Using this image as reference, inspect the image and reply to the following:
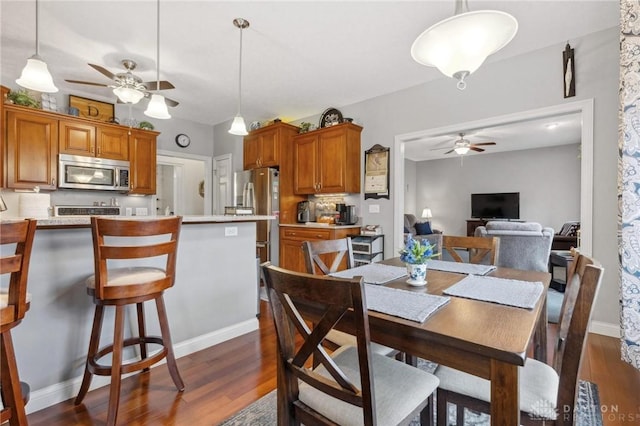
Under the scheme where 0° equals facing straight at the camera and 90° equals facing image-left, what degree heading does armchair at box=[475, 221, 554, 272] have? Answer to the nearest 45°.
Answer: approximately 180°

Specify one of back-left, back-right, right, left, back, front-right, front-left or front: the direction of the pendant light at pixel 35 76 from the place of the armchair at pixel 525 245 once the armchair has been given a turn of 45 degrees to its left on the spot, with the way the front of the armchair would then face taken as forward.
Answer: left

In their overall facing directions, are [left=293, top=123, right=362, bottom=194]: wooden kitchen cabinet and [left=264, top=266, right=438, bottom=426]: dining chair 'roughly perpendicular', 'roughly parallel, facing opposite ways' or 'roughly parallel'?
roughly parallel, facing opposite ways

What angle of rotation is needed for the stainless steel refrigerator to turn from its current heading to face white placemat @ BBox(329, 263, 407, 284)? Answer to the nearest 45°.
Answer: approximately 45° to its left

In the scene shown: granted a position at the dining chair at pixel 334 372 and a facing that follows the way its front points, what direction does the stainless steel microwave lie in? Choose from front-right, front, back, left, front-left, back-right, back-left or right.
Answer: left

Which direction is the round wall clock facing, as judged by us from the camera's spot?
facing the viewer and to the right of the viewer

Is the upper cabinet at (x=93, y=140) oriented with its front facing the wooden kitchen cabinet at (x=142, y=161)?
no

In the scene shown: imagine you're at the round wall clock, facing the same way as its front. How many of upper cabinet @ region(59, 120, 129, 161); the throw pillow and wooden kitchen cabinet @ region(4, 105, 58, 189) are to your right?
2

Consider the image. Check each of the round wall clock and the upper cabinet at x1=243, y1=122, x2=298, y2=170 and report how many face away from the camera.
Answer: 0

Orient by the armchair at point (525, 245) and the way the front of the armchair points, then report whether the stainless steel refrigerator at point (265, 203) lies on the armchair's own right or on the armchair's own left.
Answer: on the armchair's own left

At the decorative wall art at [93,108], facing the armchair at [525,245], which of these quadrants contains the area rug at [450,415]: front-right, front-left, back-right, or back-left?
front-right

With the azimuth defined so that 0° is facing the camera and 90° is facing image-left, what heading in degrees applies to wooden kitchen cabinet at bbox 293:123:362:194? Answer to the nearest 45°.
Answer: approximately 45°

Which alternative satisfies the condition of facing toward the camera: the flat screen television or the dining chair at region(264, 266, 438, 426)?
the flat screen television

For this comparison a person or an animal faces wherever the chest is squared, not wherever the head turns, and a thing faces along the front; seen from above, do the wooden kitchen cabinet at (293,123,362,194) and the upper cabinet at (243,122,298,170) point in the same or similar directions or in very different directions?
same or similar directions

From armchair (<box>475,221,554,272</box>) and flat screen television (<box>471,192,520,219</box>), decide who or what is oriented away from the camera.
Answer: the armchair

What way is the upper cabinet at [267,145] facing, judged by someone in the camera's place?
facing the viewer and to the left of the viewer

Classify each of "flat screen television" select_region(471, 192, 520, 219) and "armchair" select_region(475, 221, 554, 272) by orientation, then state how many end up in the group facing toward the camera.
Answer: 1

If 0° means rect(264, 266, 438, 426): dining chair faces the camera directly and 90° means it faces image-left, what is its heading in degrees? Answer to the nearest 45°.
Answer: approximately 225°

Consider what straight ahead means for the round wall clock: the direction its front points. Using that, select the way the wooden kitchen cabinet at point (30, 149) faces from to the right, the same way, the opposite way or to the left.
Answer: the same way

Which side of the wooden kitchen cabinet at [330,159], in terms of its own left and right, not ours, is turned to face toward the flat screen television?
back
